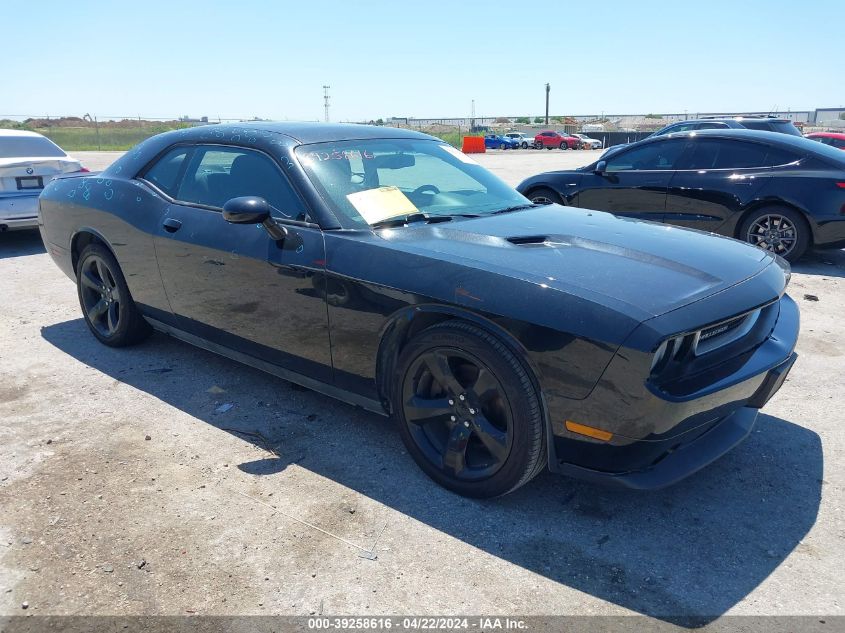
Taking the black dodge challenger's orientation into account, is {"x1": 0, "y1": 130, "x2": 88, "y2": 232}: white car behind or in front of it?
behind

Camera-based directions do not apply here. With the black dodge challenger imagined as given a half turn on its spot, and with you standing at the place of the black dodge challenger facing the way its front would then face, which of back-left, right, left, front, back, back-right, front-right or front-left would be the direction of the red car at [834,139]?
right

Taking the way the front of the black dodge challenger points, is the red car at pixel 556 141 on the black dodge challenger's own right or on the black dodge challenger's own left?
on the black dodge challenger's own left
